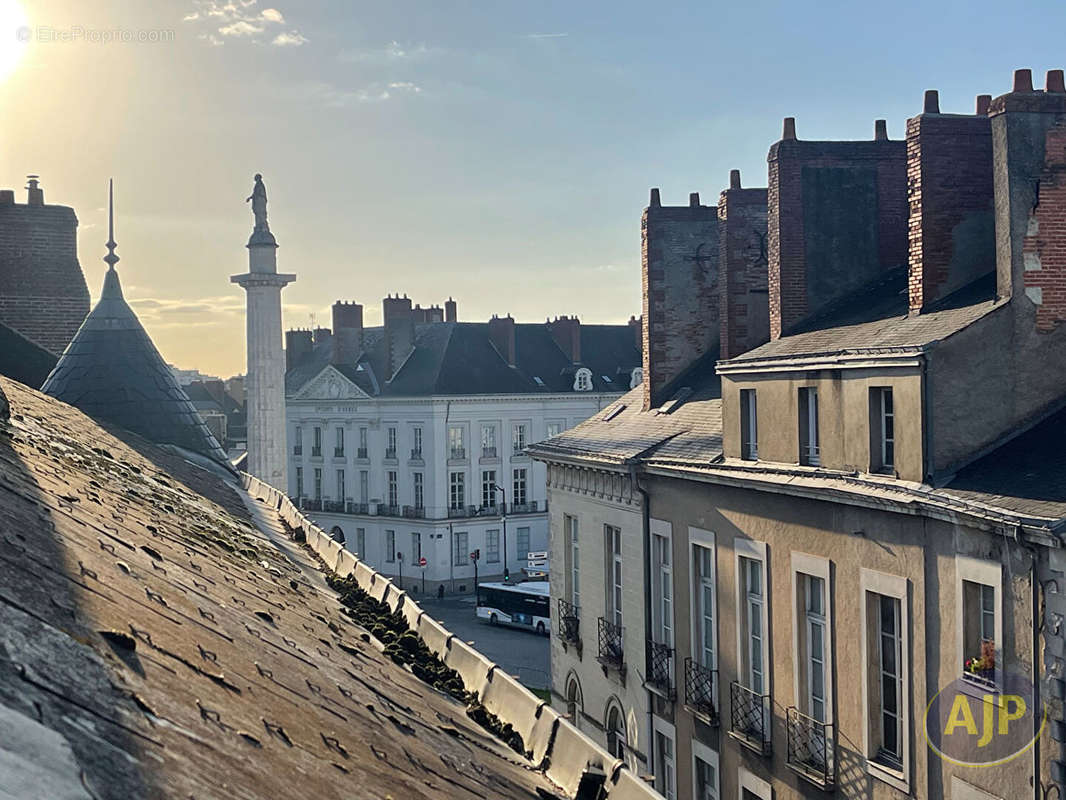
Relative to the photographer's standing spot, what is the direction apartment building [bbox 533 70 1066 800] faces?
facing the viewer and to the left of the viewer

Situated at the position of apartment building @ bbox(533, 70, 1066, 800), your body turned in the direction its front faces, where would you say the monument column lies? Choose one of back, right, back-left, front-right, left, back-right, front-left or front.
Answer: right
